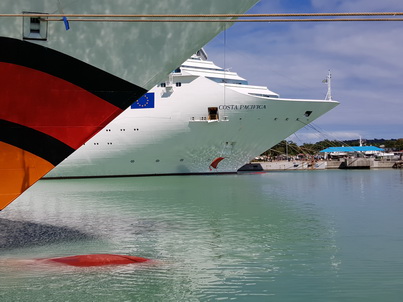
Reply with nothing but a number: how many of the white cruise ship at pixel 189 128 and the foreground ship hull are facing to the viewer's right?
2

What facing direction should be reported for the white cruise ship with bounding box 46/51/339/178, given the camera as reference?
facing to the right of the viewer

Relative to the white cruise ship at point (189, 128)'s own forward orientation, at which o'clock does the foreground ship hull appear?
The foreground ship hull is roughly at 3 o'clock from the white cruise ship.

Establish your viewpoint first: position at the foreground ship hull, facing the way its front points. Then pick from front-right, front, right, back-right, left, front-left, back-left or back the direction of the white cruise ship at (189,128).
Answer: left

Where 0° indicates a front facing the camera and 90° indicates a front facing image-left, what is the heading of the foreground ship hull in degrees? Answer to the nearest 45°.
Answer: approximately 270°
